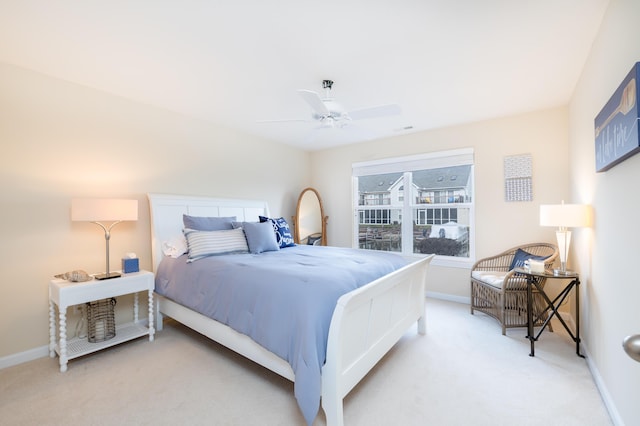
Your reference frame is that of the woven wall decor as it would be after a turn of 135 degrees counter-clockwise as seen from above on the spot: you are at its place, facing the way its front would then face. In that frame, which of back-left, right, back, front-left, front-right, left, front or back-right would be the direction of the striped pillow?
back

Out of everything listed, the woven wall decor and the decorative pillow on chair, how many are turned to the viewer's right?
0

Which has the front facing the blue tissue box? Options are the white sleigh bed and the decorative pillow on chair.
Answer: the decorative pillow on chair

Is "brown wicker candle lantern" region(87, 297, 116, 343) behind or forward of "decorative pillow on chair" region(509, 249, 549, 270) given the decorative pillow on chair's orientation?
forward

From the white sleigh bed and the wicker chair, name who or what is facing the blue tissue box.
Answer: the wicker chair

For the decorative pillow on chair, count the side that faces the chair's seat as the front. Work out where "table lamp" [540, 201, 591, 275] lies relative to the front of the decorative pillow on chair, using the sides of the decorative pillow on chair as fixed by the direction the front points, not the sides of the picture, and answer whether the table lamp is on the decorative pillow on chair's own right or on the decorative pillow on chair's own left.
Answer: on the decorative pillow on chair's own left

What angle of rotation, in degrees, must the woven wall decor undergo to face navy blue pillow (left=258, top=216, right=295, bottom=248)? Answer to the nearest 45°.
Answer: approximately 45° to its right

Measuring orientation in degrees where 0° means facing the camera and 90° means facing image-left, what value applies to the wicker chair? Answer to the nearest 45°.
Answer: approximately 45°

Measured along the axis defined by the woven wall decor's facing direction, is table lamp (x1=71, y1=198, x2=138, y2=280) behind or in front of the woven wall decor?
in front
